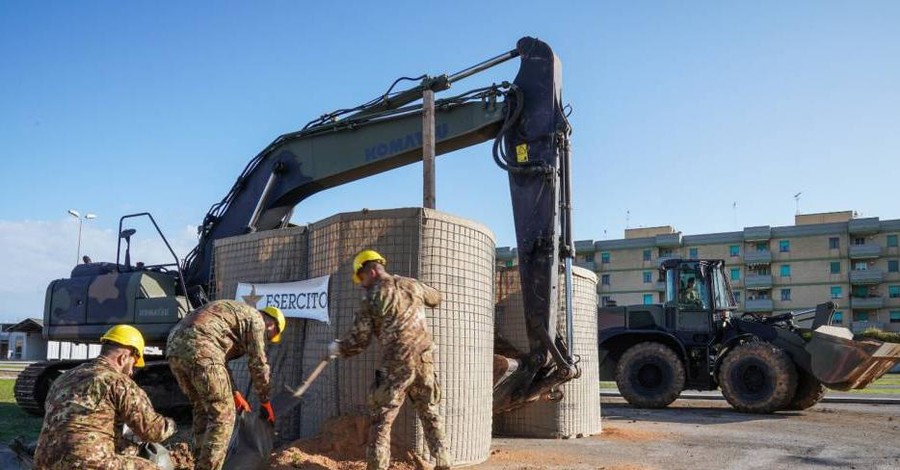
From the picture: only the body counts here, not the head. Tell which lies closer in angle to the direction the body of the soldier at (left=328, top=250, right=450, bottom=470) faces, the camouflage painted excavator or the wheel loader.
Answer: the camouflage painted excavator

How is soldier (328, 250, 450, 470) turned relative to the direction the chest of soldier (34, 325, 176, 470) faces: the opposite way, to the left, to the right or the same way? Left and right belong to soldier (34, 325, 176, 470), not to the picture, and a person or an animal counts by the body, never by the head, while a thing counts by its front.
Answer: to the left

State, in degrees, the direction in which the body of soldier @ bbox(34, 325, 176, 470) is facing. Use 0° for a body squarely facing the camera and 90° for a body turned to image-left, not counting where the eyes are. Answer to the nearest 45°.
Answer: approximately 225°

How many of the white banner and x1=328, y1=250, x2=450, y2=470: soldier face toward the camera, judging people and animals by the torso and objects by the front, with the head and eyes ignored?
1

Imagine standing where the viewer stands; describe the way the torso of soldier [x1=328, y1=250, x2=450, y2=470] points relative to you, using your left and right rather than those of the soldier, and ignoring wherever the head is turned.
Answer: facing away from the viewer and to the left of the viewer
